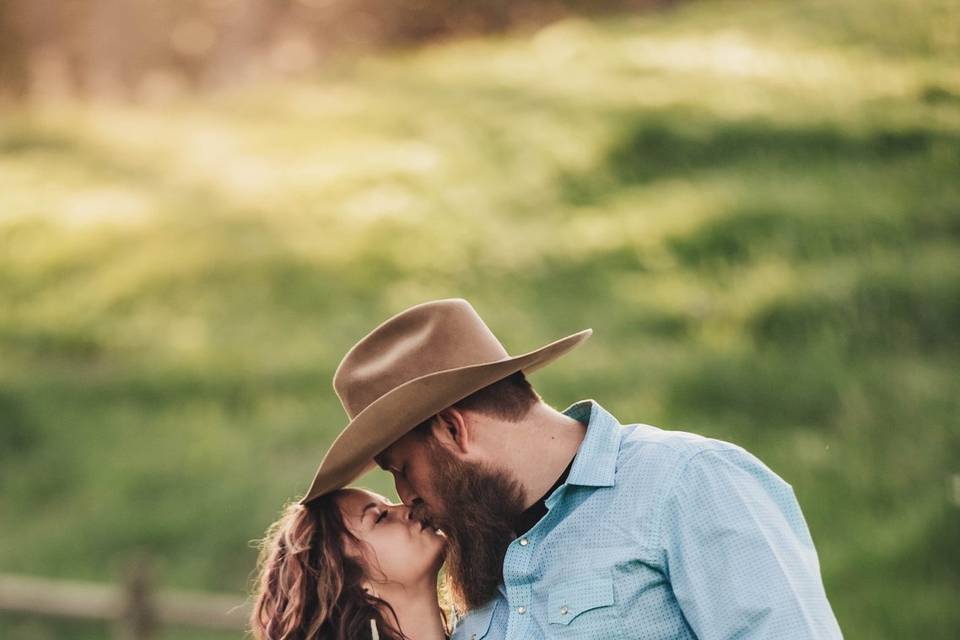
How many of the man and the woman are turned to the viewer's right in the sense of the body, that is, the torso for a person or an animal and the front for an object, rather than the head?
1

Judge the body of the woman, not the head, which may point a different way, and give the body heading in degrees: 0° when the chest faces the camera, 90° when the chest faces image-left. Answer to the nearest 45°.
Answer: approximately 270°

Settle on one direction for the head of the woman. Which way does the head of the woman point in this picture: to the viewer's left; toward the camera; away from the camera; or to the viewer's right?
to the viewer's right

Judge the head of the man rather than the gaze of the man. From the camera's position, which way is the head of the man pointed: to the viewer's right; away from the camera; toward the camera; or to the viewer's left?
to the viewer's left

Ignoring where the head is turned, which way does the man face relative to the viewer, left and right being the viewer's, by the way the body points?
facing the viewer and to the left of the viewer

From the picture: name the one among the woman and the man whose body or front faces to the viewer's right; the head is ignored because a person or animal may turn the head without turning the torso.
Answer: the woman
